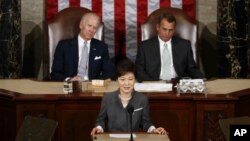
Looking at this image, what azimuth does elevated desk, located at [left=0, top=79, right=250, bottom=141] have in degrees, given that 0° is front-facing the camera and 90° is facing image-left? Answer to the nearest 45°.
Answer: approximately 0°

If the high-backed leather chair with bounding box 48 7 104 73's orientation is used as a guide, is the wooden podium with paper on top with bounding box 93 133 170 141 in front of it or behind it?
in front

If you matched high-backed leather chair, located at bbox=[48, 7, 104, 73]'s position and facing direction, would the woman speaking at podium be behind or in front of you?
in front

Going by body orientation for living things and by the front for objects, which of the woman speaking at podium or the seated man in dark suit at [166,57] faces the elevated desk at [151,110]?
the seated man in dark suit
